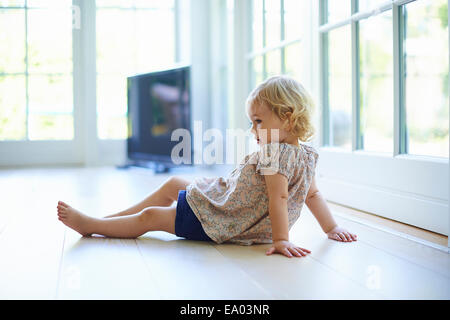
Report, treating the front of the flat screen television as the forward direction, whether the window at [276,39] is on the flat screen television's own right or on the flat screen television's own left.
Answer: on the flat screen television's own left

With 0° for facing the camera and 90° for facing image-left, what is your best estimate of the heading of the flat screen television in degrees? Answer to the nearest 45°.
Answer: approximately 45°

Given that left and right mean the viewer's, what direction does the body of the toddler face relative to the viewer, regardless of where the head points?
facing to the left of the viewer

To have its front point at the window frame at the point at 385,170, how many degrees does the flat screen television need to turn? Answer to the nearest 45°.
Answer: approximately 45° to its left

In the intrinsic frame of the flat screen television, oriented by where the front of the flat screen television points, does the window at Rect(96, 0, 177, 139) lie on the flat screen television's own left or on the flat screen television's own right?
on the flat screen television's own right
